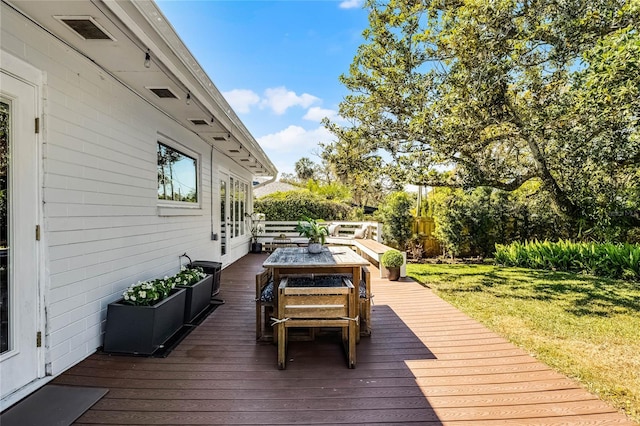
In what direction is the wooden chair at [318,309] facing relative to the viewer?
away from the camera

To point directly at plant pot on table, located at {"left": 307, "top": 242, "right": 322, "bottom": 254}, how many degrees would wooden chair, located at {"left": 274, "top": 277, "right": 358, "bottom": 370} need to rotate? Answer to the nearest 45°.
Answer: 0° — it already faces it

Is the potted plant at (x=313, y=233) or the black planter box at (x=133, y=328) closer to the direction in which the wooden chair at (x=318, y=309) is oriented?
the potted plant

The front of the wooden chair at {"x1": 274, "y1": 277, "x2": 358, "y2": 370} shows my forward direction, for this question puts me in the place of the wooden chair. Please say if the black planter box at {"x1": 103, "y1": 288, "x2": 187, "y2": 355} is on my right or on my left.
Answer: on my left
